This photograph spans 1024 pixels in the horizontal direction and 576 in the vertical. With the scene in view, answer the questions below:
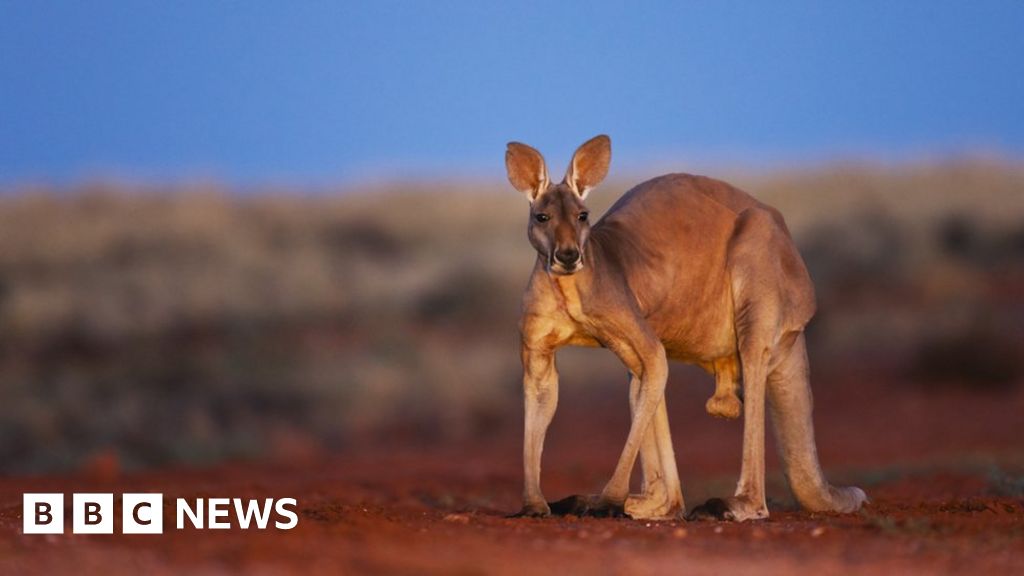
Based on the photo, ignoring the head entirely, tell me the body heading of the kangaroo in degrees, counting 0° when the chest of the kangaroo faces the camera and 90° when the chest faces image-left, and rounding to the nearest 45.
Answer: approximately 45°
